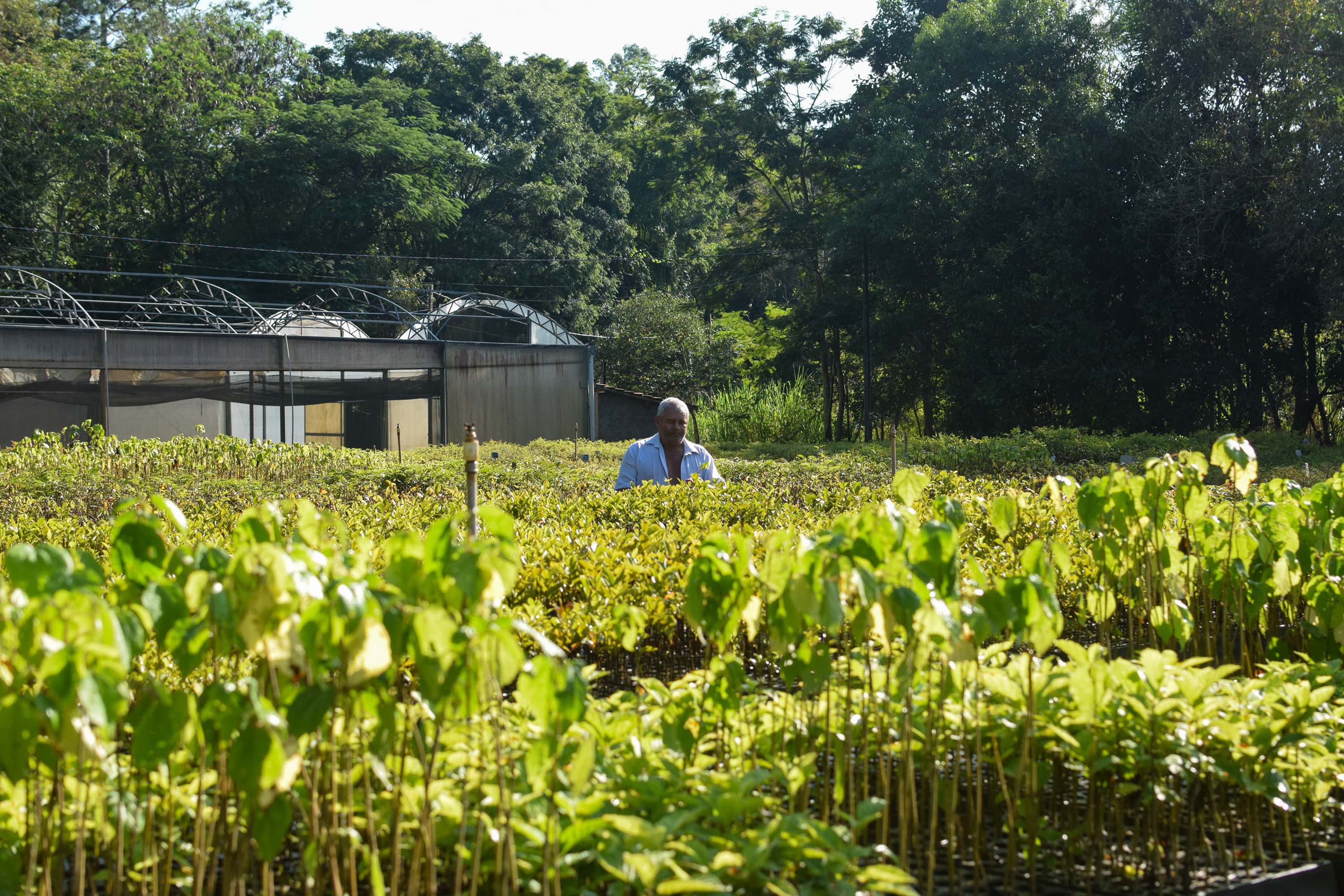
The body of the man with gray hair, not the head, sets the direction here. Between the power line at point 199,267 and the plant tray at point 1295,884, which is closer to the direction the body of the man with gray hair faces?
the plant tray

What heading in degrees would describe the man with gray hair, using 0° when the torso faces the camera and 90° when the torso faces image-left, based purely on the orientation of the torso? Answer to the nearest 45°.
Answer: approximately 0°

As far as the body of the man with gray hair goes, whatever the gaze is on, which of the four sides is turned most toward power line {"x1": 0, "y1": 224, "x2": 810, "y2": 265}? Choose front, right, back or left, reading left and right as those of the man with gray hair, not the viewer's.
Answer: back

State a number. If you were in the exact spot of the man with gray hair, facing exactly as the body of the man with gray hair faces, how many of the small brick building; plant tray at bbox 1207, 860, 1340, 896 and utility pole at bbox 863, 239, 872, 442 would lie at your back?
2

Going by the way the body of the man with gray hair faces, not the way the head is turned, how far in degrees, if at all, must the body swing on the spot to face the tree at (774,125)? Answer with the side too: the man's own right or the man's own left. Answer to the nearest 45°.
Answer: approximately 180°

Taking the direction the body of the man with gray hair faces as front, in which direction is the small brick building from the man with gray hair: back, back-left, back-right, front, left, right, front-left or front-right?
back

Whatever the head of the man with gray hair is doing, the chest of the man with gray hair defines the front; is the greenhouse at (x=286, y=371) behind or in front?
behind

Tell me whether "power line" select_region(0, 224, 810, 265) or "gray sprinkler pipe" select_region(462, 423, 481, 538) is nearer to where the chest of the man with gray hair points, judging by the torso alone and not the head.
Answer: the gray sprinkler pipe

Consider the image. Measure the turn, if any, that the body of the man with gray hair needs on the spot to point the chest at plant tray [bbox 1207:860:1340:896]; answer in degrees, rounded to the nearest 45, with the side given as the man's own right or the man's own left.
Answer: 0° — they already face it
